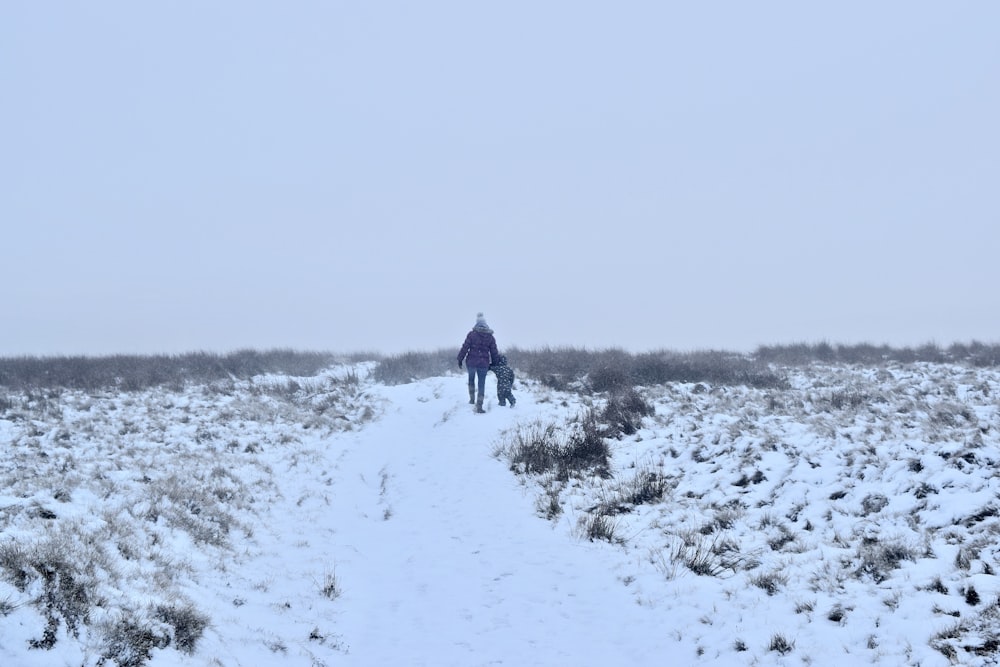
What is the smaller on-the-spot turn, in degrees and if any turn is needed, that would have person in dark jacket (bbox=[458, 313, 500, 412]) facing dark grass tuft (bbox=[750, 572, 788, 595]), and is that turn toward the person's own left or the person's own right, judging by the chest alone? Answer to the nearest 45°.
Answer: approximately 180°

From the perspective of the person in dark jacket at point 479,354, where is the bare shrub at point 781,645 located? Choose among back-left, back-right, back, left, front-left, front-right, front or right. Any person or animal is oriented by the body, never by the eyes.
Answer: back

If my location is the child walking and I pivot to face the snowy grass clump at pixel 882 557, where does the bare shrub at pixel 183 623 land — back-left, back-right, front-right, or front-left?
front-right

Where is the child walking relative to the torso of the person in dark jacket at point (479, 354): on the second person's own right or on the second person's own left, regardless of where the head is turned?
on the second person's own right

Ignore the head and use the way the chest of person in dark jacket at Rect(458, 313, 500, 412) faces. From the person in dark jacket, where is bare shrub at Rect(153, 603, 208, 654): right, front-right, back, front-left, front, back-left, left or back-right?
back

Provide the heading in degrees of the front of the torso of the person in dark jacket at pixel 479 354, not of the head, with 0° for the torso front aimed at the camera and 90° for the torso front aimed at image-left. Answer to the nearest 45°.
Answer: approximately 180°

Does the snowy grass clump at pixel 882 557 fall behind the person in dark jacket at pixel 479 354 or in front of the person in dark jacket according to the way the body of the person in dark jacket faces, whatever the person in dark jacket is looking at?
behind

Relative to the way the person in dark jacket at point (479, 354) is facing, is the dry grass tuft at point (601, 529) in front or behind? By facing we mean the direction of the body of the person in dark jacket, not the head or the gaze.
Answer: behind
